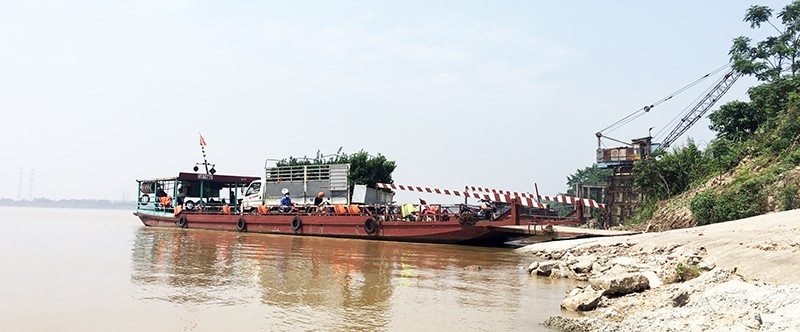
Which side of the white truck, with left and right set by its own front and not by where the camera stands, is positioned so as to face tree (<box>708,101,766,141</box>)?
back

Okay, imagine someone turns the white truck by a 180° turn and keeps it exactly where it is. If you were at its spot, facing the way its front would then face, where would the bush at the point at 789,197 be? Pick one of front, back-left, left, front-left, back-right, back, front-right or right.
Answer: front-right

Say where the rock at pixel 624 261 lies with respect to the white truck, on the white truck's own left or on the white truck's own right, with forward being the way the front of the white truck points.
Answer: on the white truck's own left

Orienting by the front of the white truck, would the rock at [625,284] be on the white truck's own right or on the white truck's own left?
on the white truck's own left

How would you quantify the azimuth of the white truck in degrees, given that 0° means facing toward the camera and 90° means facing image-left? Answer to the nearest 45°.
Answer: approximately 90°

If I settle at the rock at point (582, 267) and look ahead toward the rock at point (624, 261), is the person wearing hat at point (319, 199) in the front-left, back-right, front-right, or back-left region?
back-left

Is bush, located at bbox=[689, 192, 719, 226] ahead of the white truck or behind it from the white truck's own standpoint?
behind
